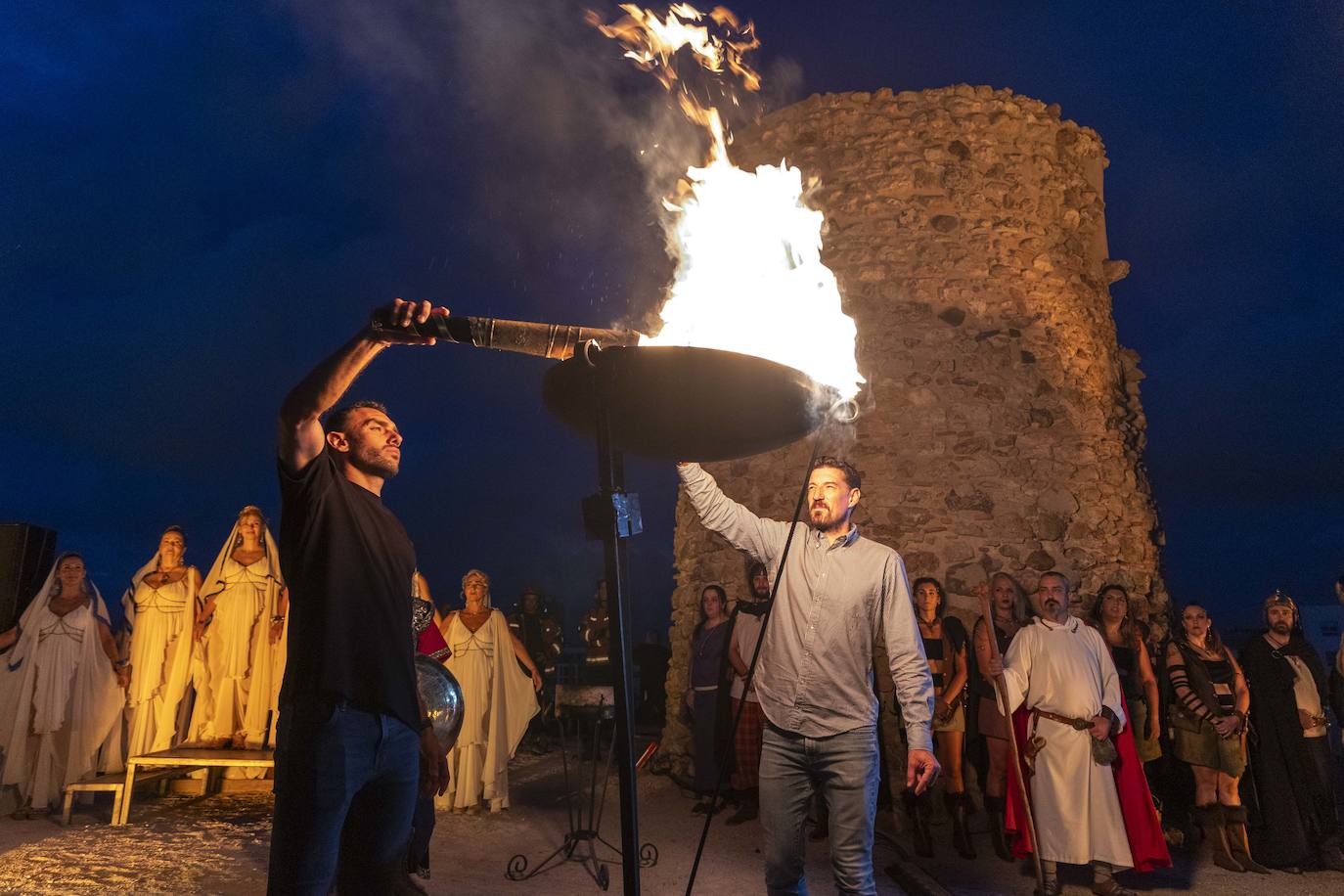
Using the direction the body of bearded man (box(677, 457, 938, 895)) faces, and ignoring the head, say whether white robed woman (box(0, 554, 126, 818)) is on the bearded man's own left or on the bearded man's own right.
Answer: on the bearded man's own right

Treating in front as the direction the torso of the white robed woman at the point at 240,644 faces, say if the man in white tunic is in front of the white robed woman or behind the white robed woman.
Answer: in front

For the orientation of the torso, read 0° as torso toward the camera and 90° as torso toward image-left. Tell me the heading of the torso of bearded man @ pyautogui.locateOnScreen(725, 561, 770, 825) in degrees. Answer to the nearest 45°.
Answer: approximately 0°

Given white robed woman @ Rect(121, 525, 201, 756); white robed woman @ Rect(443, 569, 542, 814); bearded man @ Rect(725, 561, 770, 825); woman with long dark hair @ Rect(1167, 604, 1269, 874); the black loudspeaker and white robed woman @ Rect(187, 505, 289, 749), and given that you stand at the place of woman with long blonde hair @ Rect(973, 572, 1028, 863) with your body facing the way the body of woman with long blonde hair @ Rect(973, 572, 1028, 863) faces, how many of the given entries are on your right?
5

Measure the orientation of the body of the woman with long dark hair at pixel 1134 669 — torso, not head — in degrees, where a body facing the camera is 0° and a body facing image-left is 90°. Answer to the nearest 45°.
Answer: approximately 45°

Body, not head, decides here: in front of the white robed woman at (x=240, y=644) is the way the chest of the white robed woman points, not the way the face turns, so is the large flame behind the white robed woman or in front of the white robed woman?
in front

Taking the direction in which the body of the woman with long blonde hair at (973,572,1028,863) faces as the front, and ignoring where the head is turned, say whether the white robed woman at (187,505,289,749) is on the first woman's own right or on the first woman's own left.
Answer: on the first woman's own right

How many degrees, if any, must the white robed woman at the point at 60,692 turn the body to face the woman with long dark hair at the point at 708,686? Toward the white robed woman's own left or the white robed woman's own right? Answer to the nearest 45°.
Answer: approximately 45° to the white robed woman's own left
